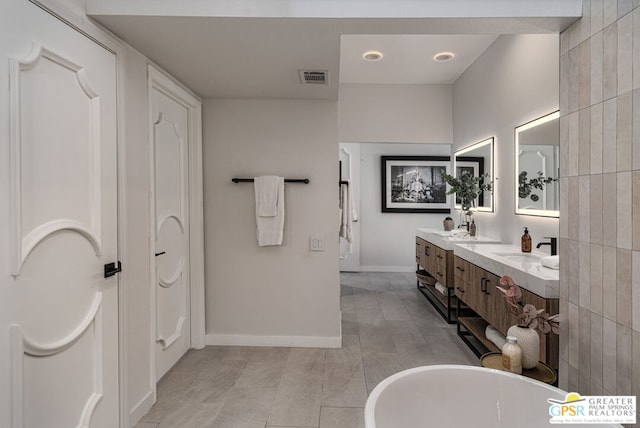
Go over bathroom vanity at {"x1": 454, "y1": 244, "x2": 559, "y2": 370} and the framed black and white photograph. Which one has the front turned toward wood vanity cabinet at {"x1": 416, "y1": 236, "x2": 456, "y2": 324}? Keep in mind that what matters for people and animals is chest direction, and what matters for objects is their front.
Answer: the framed black and white photograph

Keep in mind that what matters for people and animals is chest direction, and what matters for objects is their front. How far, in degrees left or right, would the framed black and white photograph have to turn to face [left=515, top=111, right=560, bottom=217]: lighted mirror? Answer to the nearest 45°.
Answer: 0° — it already faces it

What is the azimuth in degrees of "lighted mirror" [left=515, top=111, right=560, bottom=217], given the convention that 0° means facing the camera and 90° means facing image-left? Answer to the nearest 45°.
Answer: approximately 45°

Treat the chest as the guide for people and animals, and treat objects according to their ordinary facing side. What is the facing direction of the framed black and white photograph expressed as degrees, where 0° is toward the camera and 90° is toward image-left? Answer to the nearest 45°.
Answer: approximately 0°

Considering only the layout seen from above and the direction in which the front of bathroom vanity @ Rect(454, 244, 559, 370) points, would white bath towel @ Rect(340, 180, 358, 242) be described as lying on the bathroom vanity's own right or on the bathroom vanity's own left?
on the bathroom vanity's own right
